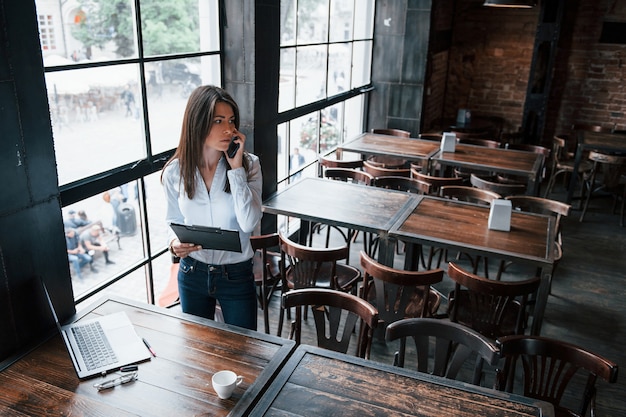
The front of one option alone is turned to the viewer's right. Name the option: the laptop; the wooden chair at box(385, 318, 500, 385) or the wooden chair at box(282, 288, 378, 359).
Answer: the laptop

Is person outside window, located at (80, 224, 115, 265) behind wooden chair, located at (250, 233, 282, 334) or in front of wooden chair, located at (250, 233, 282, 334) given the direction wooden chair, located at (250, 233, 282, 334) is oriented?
behind

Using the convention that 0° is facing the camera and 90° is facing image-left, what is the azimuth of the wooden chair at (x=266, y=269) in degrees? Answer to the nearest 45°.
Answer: approximately 225°

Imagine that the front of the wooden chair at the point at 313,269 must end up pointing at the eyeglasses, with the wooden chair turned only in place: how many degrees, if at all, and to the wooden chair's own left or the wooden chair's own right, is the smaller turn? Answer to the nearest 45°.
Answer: approximately 180°

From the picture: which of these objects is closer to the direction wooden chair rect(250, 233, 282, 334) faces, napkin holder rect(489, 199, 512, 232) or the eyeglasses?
the napkin holder

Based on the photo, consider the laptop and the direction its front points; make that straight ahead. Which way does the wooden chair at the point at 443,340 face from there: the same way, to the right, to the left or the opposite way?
the opposite way

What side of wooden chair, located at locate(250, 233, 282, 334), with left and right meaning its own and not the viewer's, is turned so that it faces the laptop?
back

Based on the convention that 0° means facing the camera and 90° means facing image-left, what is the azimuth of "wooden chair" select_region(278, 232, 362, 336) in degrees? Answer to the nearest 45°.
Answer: approximately 225°

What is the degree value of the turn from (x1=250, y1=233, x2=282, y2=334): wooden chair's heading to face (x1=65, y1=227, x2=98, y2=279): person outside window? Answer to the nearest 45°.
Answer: approximately 180°

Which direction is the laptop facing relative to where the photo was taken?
to the viewer's right

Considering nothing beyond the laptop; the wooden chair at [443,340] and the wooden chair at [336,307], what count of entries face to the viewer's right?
1
